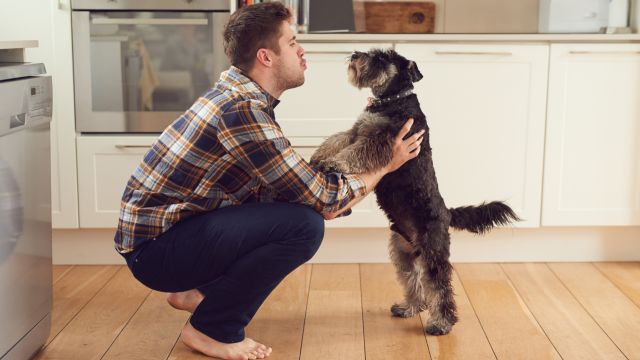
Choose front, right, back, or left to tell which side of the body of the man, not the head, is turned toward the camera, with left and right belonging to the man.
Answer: right

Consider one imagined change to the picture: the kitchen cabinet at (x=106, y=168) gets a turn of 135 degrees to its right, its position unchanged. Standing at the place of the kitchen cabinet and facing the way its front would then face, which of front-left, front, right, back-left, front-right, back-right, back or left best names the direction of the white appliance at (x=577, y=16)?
back-right

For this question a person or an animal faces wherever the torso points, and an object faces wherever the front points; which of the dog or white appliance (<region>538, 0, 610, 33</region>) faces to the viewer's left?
the dog

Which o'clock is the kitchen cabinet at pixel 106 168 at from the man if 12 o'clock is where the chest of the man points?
The kitchen cabinet is roughly at 8 o'clock from the man.

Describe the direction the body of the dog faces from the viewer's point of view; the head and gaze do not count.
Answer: to the viewer's left

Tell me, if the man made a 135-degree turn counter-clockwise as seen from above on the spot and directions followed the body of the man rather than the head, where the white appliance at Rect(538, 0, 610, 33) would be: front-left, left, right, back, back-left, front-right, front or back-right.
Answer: right

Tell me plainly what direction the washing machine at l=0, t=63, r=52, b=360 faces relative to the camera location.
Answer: facing the viewer and to the right of the viewer

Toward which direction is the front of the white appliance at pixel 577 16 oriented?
toward the camera

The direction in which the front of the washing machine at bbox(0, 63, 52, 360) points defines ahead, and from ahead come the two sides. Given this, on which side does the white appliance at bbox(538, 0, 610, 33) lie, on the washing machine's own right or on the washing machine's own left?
on the washing machine's own left

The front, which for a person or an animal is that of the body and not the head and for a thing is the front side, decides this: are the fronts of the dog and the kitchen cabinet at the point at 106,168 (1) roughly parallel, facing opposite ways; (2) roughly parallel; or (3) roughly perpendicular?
roughly perpendicular

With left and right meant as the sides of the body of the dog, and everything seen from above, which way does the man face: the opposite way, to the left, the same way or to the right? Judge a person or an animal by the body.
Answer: the opposite way

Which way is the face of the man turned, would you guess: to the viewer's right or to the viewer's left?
to the viewer's right

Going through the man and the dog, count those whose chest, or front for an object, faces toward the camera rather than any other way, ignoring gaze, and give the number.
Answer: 0

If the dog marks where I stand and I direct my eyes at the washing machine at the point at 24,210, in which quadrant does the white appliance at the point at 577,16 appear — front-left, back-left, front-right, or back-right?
back-right
